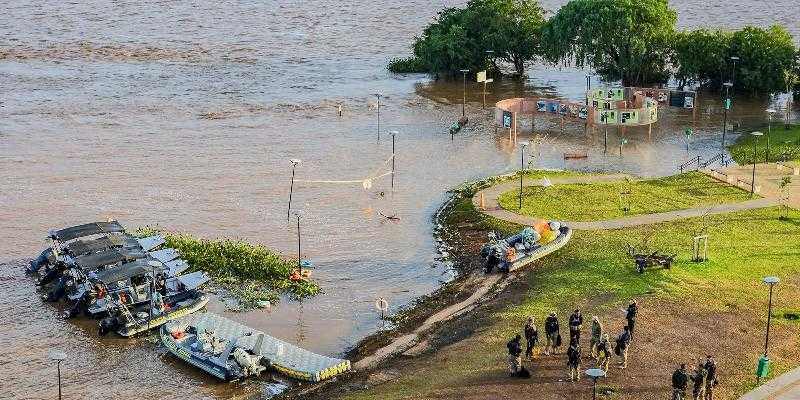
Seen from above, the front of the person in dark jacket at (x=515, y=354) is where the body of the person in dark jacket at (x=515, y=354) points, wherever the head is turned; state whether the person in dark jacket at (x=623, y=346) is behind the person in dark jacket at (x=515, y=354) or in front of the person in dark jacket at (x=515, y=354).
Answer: in front

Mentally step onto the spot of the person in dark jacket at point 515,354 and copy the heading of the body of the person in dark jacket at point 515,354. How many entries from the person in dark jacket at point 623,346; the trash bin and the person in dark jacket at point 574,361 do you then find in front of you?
3

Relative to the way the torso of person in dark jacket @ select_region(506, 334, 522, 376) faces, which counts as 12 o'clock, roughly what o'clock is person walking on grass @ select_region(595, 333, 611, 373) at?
The person walking on grass is roughly at 12 o'clock from the person in dark jacket.

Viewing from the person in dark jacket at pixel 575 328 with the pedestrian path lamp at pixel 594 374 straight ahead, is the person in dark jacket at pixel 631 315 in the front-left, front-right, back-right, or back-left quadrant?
back-left

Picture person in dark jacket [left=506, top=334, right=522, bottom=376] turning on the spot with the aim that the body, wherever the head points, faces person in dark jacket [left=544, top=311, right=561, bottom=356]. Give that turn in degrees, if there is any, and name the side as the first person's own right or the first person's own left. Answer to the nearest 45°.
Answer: approximately 45° to the first person's own left

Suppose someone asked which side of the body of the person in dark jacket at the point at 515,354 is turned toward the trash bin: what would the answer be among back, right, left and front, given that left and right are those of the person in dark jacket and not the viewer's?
front

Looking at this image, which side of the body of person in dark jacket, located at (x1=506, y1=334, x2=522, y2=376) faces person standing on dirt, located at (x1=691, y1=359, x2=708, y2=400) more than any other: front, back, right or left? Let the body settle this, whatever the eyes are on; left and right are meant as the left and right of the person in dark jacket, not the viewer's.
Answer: front

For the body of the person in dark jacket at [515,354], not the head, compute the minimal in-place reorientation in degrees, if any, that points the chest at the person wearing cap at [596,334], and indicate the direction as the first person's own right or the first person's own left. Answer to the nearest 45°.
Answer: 0° — they already face them

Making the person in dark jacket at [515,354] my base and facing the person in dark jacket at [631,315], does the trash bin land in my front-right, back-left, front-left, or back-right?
front-right

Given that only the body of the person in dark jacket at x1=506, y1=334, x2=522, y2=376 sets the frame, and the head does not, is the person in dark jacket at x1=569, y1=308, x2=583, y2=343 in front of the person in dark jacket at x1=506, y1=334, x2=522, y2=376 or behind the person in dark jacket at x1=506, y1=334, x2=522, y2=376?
in front
